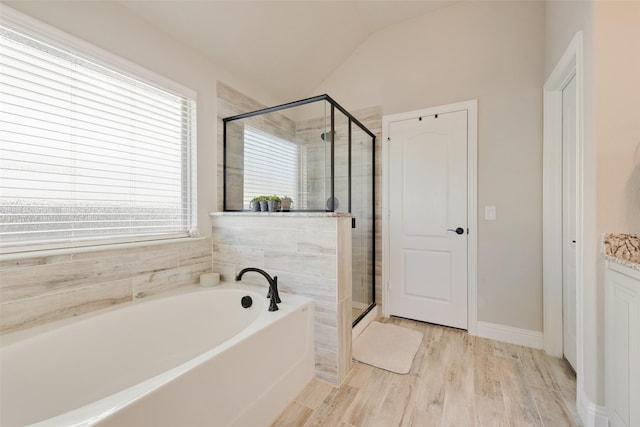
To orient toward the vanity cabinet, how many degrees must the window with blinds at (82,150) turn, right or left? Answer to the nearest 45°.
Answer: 0° — it already faces it

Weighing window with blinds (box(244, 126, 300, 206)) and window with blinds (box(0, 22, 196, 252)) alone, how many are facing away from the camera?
0

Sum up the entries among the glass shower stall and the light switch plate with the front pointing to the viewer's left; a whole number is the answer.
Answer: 0

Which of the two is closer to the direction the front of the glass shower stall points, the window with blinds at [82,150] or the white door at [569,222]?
the white door

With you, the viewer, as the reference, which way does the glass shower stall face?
facing the viewer and to the right of the viewer

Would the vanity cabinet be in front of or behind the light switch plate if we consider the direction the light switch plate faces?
in front

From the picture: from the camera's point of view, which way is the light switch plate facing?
toward the camera

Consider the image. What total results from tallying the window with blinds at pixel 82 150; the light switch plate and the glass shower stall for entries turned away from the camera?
0

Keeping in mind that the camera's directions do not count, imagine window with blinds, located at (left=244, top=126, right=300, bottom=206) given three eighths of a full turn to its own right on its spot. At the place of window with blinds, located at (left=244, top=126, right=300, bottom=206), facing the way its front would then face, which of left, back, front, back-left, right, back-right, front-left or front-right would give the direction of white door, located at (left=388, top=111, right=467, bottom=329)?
back

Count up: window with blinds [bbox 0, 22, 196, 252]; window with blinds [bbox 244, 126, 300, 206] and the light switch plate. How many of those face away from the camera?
0

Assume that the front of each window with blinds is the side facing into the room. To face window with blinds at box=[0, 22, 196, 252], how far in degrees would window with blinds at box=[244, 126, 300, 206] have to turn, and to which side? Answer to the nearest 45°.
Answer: approximately 90° to its right

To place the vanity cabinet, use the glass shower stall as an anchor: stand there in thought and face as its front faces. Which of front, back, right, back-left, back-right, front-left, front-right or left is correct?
front

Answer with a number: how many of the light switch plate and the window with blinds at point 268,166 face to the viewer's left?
0

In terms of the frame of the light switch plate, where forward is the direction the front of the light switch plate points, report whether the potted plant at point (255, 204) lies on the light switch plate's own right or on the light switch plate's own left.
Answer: on the light switch plate's own right

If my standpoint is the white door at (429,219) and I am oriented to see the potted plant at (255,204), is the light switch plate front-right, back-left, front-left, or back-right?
back-left
